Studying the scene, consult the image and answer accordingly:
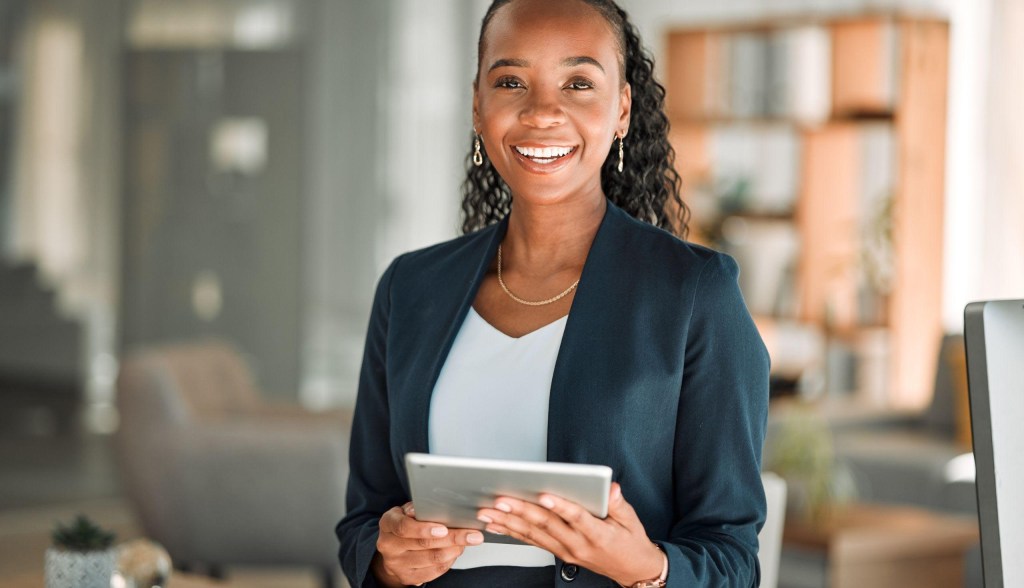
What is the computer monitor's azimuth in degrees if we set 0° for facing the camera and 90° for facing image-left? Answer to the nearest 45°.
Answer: approximately 135°

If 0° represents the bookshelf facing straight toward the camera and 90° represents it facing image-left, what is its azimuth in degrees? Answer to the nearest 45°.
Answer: approximately 45°

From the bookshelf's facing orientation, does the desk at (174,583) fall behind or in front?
in front

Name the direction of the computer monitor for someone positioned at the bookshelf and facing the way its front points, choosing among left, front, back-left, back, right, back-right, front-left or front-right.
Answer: front-left

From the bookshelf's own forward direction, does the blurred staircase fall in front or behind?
in front

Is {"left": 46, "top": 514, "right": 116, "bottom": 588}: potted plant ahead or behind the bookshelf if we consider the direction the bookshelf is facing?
ahead

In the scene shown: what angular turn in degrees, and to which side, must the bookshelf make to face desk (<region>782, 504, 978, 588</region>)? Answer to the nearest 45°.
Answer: approximately 45° to its left
